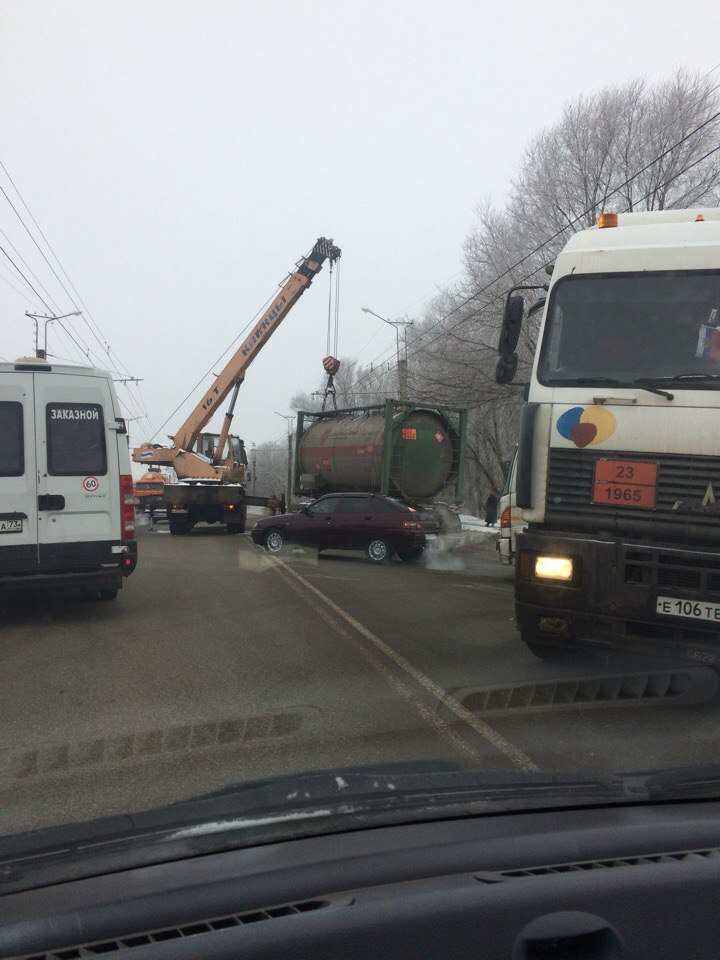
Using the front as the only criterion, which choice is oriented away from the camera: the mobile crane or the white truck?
the mobile crane

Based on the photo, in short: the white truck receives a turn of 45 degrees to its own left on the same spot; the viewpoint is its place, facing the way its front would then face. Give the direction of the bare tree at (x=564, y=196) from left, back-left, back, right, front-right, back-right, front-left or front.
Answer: back-left

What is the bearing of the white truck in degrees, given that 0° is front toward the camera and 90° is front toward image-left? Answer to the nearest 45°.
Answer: approximately 0°

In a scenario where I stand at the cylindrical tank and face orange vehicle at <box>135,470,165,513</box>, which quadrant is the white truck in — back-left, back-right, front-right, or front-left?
back-left

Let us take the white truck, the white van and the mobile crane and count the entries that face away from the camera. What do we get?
2

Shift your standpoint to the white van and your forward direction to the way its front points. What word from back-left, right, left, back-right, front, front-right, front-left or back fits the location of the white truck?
back-right

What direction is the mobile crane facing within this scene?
away from the camera

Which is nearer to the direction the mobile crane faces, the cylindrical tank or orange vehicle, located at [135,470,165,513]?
the orange vehicle

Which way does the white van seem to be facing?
away from the camera

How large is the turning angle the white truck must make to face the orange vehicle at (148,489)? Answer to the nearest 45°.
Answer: approximately 135° to its right

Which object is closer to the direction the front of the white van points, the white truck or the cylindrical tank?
the cylindrical tank
